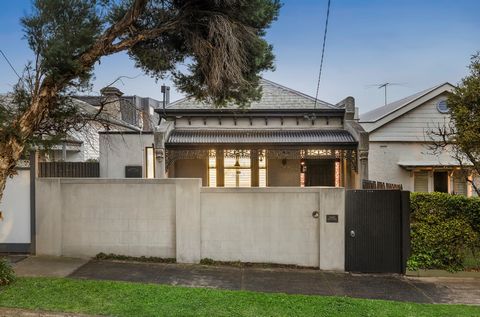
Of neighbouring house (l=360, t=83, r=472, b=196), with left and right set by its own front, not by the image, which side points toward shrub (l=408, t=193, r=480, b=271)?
front

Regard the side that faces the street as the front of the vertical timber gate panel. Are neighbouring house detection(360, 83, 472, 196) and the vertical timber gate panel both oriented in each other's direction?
no

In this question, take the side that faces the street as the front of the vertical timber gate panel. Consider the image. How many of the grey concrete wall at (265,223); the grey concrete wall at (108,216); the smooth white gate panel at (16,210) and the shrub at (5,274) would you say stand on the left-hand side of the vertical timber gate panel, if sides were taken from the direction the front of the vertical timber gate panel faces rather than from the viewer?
0

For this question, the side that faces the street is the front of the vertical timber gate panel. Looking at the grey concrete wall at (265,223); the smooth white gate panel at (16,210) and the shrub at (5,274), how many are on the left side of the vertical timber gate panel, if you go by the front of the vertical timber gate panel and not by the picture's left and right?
0

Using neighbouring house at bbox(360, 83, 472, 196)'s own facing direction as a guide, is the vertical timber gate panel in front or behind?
in front

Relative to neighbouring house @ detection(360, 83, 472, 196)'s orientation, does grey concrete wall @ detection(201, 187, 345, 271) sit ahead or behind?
ahead

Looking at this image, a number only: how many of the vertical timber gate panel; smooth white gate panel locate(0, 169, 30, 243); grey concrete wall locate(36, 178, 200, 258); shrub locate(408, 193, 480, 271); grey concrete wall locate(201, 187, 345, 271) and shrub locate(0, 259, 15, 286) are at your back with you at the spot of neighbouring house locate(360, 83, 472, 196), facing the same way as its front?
0

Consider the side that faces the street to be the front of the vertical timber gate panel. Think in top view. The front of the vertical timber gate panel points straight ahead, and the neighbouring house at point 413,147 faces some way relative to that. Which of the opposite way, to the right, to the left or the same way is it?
the same way

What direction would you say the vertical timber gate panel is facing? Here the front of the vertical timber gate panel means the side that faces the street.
toward the camera

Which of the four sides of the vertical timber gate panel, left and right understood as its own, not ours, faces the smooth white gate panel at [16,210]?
right

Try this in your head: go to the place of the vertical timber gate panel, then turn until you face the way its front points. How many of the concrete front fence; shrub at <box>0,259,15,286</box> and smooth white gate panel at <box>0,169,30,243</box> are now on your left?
0

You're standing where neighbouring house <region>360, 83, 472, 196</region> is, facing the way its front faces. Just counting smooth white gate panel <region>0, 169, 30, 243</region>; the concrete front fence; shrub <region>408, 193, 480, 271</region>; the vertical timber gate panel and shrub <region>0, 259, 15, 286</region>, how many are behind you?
0
